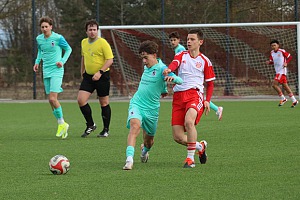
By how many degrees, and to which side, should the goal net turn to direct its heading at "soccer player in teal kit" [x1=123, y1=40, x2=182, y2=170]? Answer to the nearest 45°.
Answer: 0° — it already faces them

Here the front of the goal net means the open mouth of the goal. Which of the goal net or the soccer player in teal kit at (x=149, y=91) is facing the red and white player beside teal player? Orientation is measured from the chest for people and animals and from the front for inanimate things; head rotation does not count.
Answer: the goal net

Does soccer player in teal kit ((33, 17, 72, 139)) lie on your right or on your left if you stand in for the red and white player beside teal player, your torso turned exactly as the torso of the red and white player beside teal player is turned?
on your right

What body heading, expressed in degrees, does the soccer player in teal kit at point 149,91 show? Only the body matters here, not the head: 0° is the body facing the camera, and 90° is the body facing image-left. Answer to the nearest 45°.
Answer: approximately 45°

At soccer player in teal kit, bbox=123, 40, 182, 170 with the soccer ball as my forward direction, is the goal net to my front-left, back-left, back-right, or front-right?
back-right

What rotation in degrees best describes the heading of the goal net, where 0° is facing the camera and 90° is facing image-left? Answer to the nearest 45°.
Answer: approximately 0°

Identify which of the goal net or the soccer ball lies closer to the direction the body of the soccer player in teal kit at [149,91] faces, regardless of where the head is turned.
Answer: the soccer ball
